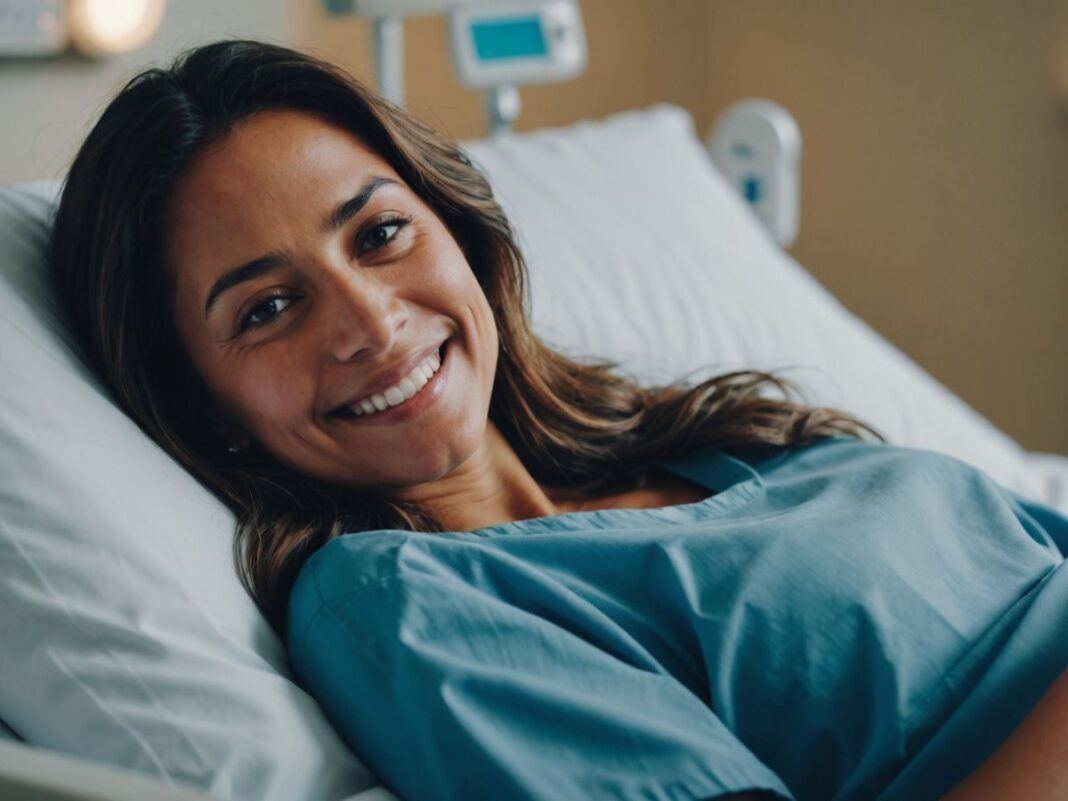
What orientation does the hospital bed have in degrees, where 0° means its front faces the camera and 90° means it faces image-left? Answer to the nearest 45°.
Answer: approximately 315°

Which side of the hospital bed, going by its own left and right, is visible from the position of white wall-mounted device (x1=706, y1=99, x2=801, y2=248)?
left
